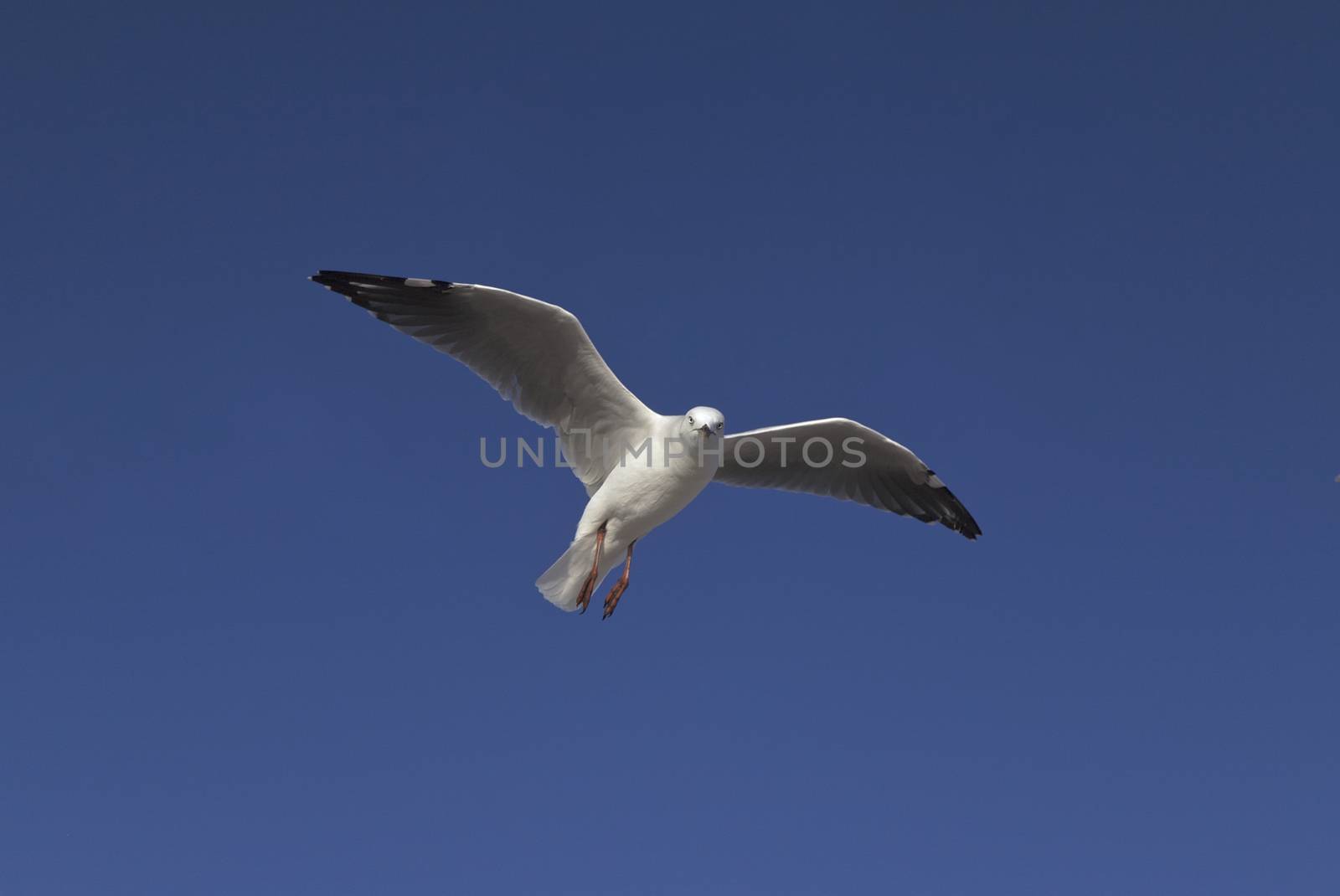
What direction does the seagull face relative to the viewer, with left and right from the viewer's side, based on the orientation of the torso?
facing the viewer and to the right of the viewer
